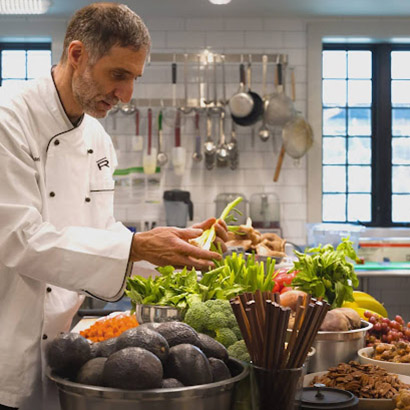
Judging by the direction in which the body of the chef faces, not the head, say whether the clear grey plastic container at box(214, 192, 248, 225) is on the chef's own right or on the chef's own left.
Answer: on the chef's own left

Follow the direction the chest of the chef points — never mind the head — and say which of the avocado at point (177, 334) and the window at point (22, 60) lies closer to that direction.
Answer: the avocado

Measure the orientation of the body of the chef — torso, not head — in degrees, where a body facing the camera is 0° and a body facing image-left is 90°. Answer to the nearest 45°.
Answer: approximately 315°

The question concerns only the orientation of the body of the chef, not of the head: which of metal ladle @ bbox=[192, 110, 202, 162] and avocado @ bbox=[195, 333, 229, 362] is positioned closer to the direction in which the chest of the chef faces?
the avocado

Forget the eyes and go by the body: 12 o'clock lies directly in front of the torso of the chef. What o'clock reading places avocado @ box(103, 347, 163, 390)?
The avocado is roughly at 1 o'clock from the chef.

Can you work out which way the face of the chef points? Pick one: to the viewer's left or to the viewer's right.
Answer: to the viewer's right

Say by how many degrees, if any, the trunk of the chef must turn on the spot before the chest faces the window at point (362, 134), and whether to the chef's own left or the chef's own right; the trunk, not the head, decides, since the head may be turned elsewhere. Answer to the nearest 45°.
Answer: approximately 90° to the chef's own left

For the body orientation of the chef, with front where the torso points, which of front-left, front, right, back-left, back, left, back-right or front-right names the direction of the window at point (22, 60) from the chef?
back-left

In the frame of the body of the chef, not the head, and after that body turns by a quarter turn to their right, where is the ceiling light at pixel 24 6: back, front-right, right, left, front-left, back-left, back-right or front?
back-right
